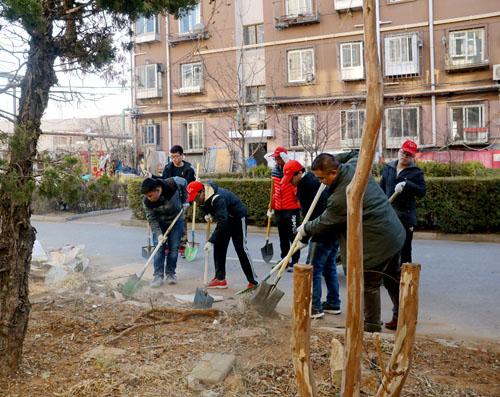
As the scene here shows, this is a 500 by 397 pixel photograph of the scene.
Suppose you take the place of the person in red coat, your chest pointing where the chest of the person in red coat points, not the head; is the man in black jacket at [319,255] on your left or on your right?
on your left

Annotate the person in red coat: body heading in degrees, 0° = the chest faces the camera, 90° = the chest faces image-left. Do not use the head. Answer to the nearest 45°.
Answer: approximately 45°

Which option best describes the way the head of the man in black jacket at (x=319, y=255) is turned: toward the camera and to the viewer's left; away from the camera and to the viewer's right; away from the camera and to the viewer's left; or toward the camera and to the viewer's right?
toward the camera and to the viewer's left

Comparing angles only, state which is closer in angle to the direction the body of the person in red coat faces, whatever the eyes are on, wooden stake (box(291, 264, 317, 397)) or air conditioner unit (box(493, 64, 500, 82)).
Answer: the wooden stake

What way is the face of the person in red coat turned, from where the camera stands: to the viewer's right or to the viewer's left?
to the viewer's left

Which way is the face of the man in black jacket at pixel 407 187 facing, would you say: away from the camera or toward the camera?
toward the camera

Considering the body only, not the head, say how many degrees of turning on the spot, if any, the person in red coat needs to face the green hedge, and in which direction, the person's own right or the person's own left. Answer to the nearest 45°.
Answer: approximately 180°

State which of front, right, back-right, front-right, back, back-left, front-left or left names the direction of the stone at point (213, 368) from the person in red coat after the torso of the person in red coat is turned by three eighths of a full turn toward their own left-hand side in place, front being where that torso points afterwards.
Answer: right

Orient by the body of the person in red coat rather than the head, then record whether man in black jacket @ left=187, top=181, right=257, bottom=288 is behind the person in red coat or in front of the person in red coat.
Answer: in front

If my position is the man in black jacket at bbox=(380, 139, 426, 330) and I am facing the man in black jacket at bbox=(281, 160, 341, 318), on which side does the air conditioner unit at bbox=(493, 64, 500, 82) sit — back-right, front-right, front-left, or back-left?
back-right
